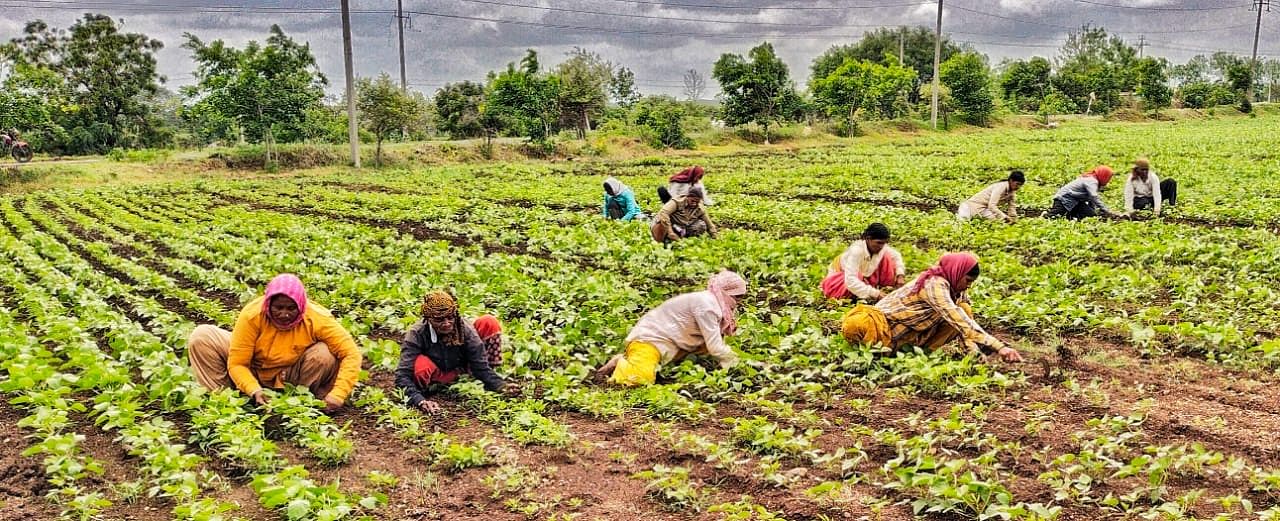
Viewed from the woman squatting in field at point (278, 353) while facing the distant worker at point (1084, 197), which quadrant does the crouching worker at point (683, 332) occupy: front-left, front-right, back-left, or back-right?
front-right

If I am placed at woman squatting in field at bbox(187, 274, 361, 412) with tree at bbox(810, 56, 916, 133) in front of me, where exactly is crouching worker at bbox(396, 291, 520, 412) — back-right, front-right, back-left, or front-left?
front-right

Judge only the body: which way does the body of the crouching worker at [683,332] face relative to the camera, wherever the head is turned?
to the viewer's right

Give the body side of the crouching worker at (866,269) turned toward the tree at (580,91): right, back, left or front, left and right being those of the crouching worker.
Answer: back

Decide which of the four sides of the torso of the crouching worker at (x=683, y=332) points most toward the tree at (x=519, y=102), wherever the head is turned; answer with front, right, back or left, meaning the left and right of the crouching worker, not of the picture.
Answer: left

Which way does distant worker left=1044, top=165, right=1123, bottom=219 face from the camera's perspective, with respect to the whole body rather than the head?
to the viewer's right

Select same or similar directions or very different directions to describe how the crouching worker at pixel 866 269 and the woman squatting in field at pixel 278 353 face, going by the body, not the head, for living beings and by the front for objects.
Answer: same or similar directions

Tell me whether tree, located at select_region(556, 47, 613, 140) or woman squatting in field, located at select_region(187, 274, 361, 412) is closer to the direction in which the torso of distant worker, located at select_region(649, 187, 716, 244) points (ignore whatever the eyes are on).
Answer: the woman squatting in field

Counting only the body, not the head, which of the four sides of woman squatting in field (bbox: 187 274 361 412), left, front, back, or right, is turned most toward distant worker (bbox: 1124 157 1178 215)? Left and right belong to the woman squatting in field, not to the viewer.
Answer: left

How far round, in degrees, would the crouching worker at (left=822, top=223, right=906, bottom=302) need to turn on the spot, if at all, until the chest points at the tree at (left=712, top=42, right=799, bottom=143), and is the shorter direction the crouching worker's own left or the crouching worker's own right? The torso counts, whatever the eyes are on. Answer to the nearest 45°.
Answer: approximately 135° to the crouching worker's own left

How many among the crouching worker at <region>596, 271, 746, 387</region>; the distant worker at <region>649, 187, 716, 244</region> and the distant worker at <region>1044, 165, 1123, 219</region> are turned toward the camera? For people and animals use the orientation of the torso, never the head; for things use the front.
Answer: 1

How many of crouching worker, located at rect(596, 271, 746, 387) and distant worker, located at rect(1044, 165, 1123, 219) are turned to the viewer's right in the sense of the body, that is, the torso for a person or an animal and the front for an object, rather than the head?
2

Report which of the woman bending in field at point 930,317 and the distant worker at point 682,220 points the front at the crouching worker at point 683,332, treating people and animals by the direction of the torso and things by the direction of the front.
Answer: the distant worker

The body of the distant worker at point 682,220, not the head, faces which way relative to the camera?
toward the camera

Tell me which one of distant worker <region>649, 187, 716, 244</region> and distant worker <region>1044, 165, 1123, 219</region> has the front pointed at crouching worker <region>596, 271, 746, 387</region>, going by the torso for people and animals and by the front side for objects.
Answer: distant worker <region>649, 187, 716, 244</region>
